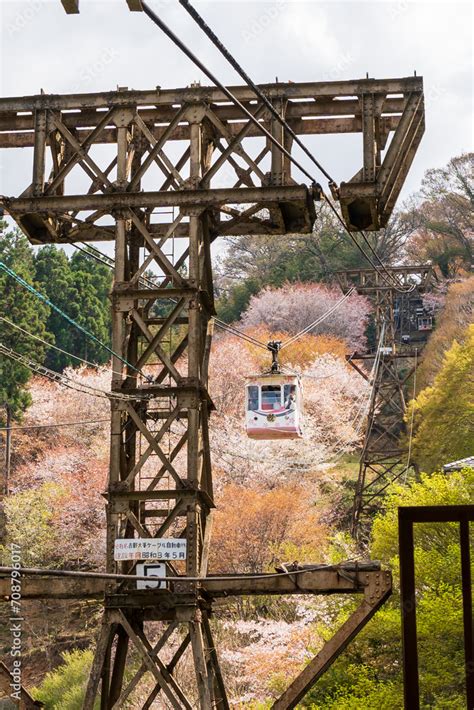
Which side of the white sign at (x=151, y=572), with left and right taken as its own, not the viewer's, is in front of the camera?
front

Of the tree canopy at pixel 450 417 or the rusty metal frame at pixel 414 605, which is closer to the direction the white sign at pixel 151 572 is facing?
the rusty metal frame

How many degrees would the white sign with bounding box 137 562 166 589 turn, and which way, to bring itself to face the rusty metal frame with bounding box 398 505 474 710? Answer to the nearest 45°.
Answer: approximately 45° to its left
